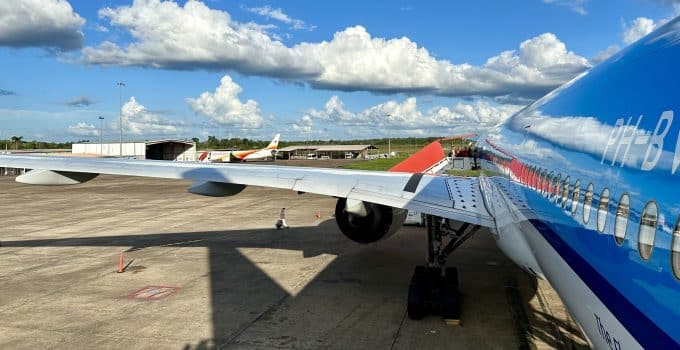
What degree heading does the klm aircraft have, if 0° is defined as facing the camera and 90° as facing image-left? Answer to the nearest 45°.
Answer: approximately 180°
